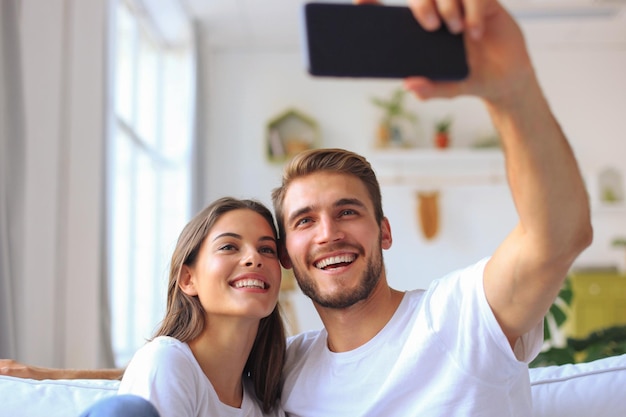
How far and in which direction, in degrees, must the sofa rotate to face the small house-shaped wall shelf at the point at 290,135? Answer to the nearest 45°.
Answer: approximately 180°

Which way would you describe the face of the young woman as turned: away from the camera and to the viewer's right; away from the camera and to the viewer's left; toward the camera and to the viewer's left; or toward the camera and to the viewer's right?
toward the camera and to the viewer's right

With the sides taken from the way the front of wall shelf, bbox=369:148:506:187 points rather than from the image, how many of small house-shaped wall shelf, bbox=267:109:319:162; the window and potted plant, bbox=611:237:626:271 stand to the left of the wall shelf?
1

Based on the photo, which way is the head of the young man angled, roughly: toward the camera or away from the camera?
toward the camera

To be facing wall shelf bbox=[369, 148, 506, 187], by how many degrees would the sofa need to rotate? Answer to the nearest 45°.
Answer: approximately 180°

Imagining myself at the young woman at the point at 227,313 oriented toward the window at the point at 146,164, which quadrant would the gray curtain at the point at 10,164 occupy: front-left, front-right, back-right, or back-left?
front-left

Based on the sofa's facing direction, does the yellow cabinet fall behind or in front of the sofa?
behind

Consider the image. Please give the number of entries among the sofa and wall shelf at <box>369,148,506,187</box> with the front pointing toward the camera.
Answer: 2

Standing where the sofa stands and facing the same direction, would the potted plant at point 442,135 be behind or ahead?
behind

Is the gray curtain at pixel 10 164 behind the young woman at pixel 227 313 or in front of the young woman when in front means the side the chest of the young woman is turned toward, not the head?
behind

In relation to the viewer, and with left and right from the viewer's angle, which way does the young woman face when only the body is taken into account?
facing the viewer and to the right of the viewer

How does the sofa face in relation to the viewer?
toward the camera

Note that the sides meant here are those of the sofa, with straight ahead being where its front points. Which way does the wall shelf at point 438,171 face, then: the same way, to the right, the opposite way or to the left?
the same way

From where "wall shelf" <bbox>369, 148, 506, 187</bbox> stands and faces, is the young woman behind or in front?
in front
